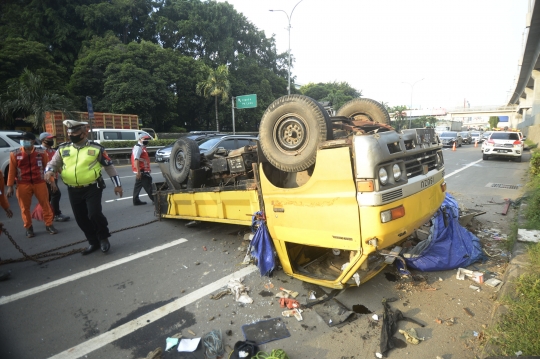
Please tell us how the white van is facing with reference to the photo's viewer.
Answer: facing to the right of the viewer

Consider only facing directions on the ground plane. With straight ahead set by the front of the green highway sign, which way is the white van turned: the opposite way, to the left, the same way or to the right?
to the left

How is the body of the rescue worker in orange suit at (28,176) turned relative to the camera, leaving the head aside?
toward the camera

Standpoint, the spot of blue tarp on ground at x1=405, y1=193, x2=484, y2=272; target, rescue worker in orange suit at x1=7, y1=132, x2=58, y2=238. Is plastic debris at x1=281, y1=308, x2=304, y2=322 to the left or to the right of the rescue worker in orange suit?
left

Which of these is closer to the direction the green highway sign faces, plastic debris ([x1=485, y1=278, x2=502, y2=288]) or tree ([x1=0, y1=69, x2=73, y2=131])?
the plastic debris

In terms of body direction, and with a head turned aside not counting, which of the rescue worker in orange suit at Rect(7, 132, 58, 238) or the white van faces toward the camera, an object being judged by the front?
the rescue worker in orange suit

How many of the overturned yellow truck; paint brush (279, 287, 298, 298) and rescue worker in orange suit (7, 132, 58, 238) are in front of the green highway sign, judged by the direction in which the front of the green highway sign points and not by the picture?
3

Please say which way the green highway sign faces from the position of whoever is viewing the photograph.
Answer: facing the viewer

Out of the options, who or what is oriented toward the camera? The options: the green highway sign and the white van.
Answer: the green highway sign

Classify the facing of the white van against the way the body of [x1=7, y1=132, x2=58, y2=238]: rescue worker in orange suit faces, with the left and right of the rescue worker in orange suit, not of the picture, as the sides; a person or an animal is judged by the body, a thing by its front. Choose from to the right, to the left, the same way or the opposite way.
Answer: to the left
